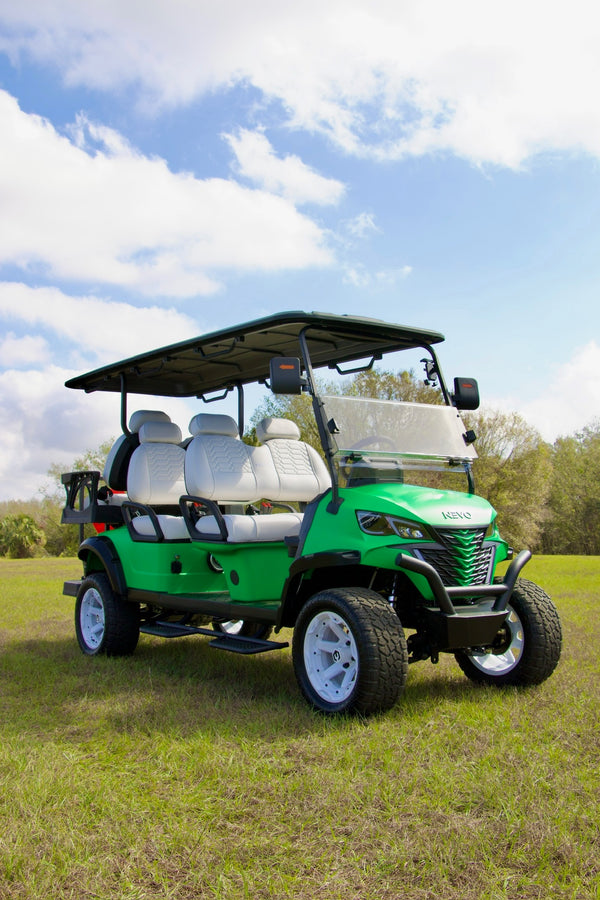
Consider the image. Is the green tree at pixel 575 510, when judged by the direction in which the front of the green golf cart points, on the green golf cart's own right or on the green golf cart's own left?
on the green golf cart's own left

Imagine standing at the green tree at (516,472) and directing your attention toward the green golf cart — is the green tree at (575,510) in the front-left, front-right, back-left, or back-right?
back-left

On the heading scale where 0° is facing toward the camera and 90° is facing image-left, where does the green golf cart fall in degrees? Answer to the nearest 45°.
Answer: approximately 315°

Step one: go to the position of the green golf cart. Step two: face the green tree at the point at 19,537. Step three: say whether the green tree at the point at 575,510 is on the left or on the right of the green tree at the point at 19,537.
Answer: right

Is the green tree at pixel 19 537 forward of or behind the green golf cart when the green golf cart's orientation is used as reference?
behind

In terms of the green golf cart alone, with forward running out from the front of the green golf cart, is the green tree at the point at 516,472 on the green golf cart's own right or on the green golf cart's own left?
on the green golf cart's own left

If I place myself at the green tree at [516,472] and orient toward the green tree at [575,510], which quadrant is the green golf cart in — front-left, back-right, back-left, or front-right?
back-right
